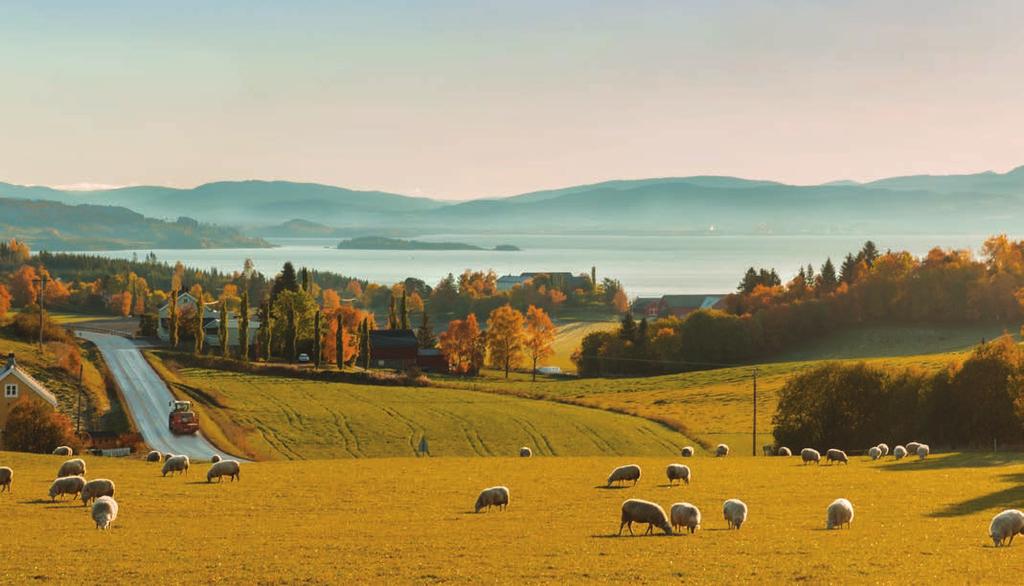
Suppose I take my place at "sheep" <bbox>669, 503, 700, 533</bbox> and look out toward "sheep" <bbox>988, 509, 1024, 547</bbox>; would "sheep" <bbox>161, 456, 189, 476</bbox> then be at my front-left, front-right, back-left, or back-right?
back-left

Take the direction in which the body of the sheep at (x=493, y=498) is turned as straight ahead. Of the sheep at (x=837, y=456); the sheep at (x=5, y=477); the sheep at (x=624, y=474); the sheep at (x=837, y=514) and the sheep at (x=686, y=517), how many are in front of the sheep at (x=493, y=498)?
1

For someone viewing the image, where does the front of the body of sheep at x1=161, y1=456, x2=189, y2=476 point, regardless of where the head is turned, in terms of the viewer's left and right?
facing to the left of the viewer

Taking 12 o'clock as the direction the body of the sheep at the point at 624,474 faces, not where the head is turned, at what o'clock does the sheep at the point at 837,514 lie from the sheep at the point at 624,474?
the sheep at the point at 837,514 is roughly at 8 o'clock from the sheep at the point at 624,474.

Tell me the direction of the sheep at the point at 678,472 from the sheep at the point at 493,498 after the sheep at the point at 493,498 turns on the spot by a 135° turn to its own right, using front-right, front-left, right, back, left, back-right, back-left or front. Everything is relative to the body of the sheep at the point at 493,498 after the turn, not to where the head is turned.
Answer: front

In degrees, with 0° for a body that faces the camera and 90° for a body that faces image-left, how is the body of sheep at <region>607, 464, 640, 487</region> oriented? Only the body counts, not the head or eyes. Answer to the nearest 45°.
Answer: approximately 90°

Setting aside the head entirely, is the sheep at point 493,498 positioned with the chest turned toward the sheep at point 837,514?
no

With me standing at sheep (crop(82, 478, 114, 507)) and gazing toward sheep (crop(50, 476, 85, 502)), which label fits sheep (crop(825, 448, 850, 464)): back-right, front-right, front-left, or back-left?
back-right

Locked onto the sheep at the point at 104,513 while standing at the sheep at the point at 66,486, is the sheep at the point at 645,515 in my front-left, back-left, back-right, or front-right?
front-left

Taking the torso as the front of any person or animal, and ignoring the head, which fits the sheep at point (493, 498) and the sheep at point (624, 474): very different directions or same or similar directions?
same or similar directions

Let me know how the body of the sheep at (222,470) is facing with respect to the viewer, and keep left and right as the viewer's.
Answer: facing to the left of the viewer

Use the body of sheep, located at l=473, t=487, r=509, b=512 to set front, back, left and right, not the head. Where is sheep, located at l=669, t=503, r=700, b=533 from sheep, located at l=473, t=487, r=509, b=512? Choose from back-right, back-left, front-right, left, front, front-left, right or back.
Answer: back-left

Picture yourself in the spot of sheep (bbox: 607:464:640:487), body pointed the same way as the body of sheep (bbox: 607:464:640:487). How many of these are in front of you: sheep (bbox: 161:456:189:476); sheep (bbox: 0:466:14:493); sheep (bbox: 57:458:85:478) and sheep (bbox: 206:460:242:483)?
4

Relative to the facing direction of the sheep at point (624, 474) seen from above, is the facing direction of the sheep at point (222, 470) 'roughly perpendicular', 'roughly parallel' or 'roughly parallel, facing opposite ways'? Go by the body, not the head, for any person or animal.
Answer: roughly parallel

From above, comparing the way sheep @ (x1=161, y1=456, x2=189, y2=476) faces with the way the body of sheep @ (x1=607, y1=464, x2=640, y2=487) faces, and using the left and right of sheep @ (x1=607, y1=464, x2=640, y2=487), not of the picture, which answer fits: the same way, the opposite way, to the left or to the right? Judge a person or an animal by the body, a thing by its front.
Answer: the same way

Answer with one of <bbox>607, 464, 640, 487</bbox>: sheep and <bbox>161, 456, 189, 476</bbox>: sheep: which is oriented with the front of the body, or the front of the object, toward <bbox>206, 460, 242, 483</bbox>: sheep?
<bbox>607, 464, 640, 487</bbox>: sheep

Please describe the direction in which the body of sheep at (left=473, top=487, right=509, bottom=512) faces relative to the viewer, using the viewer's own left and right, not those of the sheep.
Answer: facing to the left of the viewer
